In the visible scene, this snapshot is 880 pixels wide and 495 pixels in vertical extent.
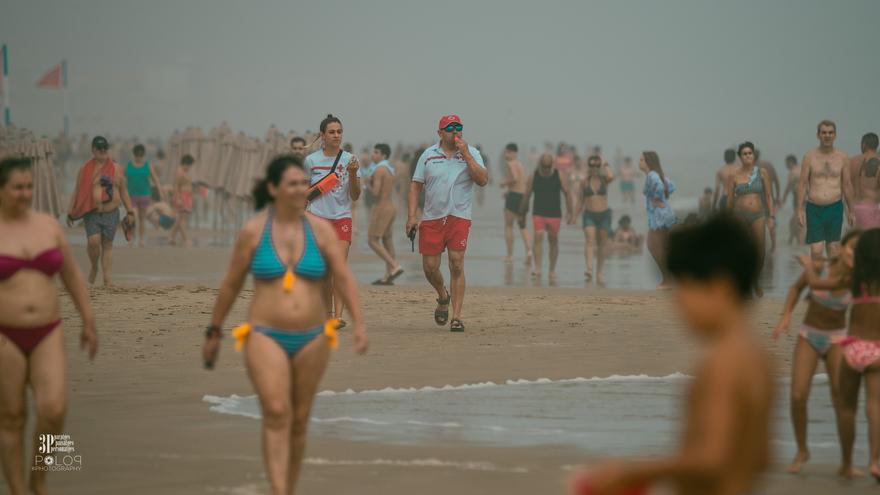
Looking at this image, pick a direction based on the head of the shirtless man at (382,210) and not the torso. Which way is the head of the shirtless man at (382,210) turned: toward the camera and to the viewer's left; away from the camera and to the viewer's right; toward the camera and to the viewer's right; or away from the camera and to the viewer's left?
toward the camera and to the viewer's left

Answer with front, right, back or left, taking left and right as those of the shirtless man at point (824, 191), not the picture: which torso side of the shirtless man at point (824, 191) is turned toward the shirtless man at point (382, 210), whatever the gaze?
right

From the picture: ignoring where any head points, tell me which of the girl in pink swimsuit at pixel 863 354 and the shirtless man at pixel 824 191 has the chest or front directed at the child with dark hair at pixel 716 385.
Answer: the shirtless man

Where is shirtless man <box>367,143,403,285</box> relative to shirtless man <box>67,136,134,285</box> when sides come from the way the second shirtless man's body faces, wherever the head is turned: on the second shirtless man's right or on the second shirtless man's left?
on the second shirtless man's left

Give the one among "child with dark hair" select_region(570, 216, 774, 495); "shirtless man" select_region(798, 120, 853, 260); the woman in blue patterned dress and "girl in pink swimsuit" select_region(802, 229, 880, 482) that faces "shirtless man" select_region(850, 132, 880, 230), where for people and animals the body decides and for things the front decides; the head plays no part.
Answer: the girl in pink swimsuit

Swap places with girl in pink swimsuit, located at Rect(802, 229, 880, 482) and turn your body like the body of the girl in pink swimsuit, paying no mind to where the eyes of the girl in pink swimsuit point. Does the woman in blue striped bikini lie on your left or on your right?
on your left

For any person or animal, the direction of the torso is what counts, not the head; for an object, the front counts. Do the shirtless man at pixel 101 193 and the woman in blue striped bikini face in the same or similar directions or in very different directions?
same or similar directions

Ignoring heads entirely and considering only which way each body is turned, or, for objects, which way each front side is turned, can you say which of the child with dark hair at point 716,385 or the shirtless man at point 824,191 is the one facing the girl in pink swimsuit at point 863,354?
the shirtless man

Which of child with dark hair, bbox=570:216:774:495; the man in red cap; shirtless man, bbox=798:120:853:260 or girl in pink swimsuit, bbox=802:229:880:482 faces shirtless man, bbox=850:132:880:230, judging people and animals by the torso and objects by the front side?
the girl in pink swimsuit

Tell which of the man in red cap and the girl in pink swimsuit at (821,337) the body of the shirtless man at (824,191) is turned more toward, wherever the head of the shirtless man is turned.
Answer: the girl in pink swimsuit

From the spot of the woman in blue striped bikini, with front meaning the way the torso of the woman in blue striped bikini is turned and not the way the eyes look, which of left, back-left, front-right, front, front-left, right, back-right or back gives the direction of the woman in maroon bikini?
right

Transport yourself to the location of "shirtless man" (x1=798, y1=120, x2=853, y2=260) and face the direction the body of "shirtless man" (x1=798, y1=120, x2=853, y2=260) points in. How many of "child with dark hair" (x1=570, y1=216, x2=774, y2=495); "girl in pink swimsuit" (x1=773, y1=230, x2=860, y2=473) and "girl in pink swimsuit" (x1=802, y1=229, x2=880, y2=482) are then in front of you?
3

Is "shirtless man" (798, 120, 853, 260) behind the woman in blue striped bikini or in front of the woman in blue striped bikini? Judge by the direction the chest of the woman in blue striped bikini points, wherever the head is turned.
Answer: behind

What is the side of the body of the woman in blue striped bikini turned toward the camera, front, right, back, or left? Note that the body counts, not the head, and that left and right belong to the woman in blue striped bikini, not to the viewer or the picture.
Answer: front

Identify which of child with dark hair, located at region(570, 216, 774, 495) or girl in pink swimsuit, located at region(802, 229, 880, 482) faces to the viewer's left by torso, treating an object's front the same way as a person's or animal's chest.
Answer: the child with dark hair
